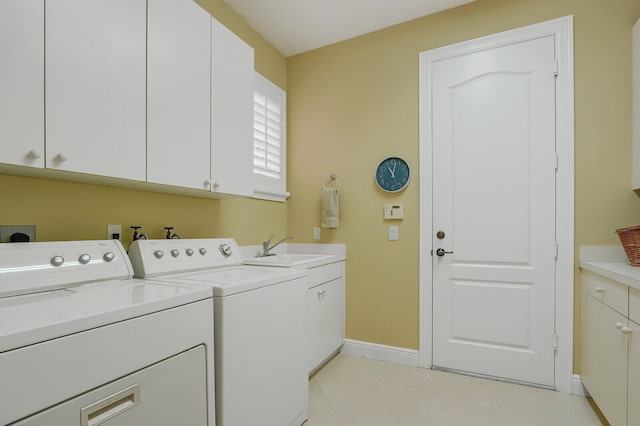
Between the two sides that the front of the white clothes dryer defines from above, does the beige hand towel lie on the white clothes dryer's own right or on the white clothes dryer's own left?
on the white clothes dryer's own left

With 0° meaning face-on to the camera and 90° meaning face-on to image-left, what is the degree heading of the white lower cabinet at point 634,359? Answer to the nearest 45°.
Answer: approximately 90°

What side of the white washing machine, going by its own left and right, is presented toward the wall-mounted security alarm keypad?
left

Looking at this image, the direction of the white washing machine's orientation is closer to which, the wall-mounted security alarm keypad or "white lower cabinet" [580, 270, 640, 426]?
the white lower cabinet

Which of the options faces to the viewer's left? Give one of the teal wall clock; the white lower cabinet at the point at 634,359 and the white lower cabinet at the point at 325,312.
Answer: the white lower cabinet at the point at 634,359

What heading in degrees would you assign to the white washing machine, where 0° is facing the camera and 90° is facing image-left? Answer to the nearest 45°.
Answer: approximately 315°

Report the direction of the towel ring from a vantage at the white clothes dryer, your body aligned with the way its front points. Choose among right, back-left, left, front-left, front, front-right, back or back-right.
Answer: left

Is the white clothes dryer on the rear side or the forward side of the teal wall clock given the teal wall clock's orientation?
on the forward side

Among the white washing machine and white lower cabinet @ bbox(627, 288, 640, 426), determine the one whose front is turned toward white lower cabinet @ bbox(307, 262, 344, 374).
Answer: white lower cabinet @ bbox(627, 288, 640, 426)

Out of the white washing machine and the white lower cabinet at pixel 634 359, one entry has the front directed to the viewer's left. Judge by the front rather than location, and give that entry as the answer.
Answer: the white lower cabinet

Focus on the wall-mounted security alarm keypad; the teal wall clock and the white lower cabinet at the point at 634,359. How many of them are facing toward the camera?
2
